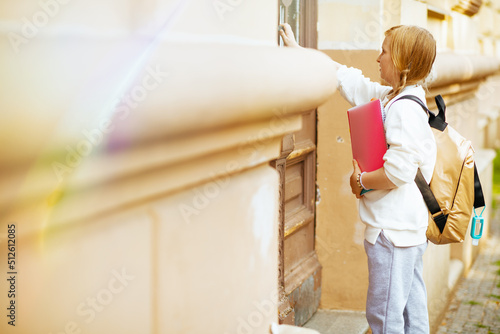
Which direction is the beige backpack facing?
to the viewer's right

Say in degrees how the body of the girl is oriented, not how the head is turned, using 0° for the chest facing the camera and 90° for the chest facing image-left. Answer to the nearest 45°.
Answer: approximately 90°

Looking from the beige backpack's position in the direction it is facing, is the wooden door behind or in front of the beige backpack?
behind
